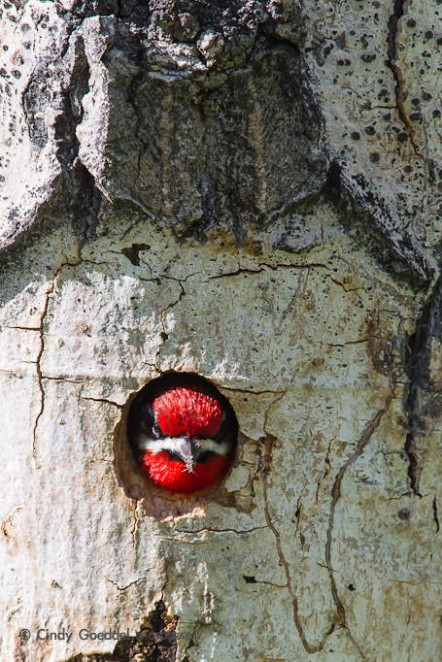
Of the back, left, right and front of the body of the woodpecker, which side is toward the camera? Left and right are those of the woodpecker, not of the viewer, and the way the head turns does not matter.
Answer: front
